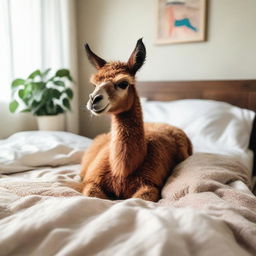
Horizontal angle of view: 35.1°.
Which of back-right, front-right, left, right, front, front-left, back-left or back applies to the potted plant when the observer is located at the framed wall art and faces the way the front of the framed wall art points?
right

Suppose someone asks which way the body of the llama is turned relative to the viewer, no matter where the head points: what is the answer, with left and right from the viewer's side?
facing the viewer and to the left of the viewer

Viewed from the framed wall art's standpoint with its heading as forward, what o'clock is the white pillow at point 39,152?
The white pillow is roughly at 1 o'clock from the framed wall art.

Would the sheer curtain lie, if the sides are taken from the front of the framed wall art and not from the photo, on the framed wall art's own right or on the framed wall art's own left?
on the framed wall art's own right

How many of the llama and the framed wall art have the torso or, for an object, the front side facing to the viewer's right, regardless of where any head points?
0

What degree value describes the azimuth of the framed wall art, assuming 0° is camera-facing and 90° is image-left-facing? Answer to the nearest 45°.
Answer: approximately 0°

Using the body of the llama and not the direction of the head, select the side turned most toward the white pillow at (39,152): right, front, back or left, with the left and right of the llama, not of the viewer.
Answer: right

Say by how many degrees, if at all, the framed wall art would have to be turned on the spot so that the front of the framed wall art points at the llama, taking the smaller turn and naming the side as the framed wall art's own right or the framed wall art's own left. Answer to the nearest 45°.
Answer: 0° — it already faces it

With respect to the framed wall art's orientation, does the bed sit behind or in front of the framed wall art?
in front
